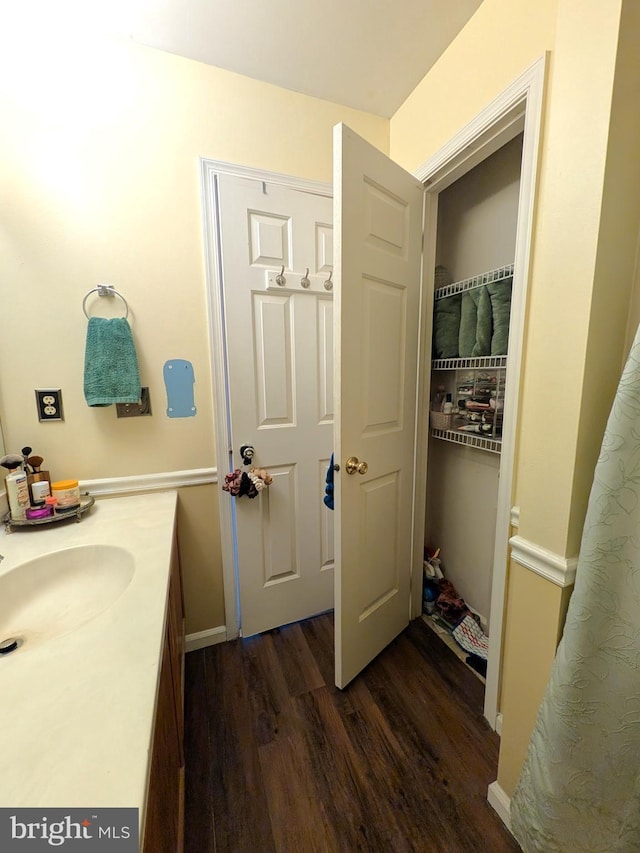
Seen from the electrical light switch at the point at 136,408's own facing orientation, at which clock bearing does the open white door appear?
The open white door is roughly at 10 o'clock from the electrical light switch.

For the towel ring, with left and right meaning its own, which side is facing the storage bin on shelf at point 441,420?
left

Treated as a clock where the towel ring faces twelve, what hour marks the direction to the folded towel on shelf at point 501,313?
The folded towel on shelf is roughly at 10 o'clock from the towel ring.

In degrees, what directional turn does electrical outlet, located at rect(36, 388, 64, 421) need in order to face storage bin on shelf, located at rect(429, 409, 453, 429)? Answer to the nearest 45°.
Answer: approximately 90° to its left

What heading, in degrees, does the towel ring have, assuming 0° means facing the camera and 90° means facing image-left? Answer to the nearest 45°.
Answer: approximately 0°

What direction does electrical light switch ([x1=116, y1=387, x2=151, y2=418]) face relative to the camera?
toward the camera

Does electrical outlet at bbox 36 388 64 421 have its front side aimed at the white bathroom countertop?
yes

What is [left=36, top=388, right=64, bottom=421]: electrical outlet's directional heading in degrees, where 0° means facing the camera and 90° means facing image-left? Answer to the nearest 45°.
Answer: approximately 0°
